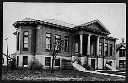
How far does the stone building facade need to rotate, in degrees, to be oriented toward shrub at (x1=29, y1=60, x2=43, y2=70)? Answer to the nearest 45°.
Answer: approximately 135° to its right

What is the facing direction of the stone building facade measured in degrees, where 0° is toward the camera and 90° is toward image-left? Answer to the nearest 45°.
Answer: approximately 315°
